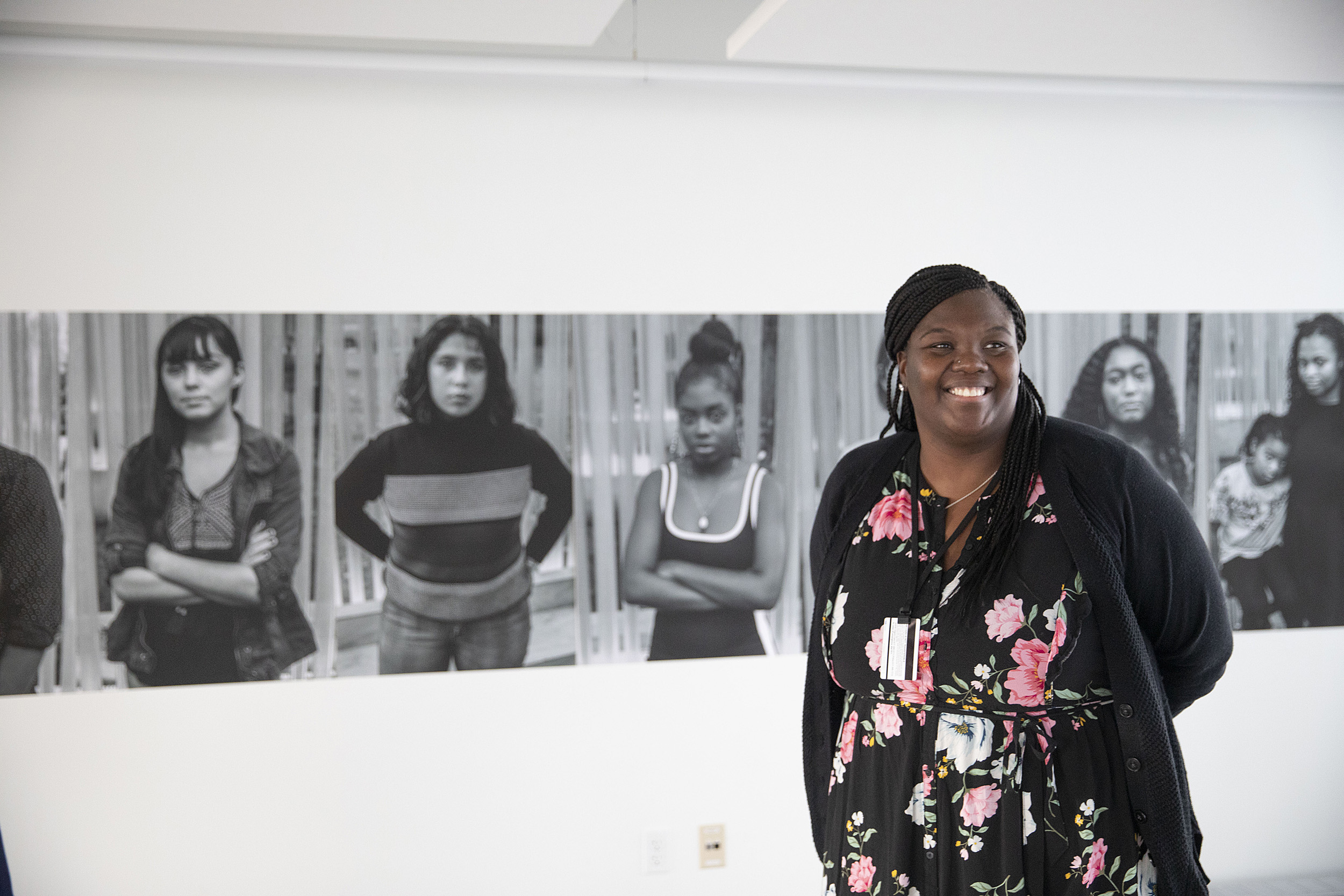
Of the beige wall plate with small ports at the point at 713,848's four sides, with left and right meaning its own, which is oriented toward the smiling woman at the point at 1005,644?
front

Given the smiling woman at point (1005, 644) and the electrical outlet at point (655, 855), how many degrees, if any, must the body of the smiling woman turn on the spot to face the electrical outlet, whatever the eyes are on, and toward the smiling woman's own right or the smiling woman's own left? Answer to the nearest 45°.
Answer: approximately 90° to the smiling woman's own right

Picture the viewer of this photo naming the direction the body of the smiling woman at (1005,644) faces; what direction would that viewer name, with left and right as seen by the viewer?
facing the viewer and to the left of the viewer

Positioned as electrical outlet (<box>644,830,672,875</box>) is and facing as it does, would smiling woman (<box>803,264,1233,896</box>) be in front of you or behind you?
in front

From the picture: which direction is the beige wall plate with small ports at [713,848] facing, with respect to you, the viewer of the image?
facing the viewer

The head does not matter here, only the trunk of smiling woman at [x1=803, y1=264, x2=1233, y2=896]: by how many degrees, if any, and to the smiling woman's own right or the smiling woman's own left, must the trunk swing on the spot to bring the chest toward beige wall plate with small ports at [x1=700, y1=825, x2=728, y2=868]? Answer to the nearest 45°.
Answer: approximately 90° to the smiling woman's own right

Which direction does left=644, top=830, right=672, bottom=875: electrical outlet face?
toward the camera
